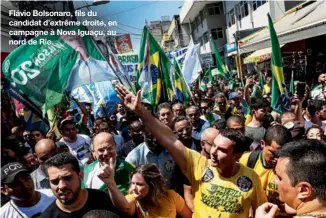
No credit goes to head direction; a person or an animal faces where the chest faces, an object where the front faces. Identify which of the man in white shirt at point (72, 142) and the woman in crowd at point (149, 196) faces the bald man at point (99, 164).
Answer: the man in white shirt

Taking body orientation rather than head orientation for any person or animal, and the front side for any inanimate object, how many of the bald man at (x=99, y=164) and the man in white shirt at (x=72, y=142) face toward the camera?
2

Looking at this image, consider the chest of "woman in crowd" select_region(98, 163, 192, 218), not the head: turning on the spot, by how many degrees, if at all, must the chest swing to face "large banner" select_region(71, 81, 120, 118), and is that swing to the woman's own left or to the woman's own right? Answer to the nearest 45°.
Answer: approximately 135° to the woman's own right

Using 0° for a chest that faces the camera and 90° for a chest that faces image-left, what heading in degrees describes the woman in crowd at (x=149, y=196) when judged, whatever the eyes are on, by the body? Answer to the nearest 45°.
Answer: approximately 45°

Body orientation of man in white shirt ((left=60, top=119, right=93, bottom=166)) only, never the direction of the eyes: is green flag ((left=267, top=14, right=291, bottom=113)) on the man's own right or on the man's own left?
on the man's own left

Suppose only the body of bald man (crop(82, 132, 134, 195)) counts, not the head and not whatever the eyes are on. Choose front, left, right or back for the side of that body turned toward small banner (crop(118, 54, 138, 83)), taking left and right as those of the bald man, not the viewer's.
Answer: back

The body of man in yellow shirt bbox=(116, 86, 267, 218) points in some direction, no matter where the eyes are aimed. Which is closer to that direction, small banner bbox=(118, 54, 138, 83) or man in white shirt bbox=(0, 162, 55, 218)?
the man in white shirt

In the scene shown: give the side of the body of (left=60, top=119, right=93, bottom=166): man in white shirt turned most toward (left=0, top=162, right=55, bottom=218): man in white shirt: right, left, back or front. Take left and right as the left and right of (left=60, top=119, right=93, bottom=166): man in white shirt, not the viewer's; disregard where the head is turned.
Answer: front

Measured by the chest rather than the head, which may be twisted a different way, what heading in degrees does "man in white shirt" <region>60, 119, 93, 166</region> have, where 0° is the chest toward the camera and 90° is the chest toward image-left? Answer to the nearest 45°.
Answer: approximately 0°

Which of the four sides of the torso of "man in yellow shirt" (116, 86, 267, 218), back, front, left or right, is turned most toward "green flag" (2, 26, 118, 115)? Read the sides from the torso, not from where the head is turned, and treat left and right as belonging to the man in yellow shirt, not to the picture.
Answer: right

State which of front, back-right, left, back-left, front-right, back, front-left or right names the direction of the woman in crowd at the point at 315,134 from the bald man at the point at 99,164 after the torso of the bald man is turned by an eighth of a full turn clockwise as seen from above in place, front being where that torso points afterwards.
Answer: back-left

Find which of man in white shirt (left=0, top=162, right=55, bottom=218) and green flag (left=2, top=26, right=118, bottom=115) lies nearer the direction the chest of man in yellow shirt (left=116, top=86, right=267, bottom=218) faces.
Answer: the man in white shirt
